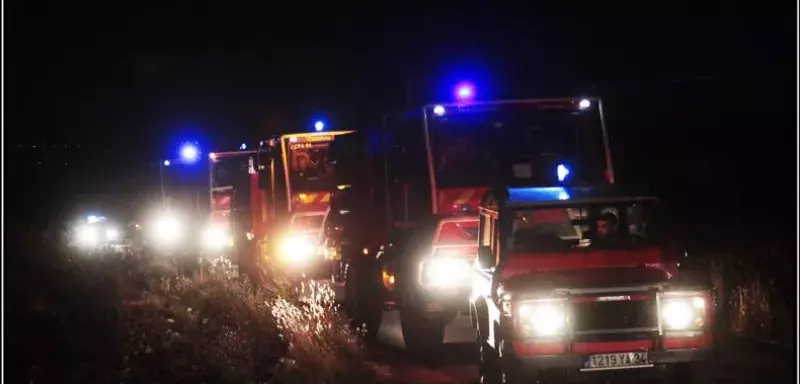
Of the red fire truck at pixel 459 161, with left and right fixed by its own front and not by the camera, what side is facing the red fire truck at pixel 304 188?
back

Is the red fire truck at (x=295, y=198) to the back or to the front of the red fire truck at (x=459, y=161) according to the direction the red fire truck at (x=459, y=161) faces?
to the back

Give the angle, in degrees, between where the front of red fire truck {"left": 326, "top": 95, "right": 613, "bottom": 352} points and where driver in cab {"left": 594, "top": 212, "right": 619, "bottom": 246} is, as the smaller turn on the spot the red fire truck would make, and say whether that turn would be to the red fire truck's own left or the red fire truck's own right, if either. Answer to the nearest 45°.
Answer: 0° — it already faces them
